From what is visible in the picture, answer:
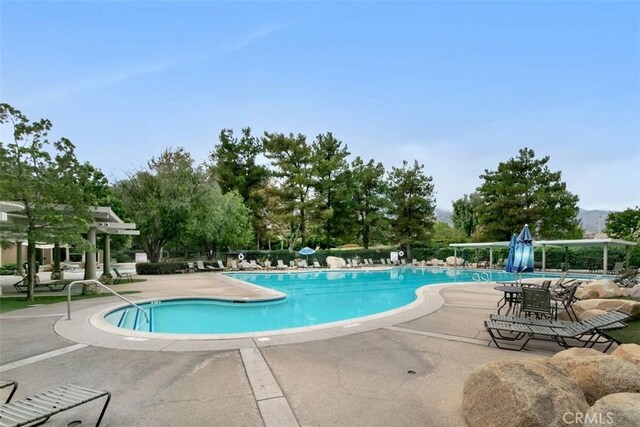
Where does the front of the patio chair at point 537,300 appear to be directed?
away from the camera

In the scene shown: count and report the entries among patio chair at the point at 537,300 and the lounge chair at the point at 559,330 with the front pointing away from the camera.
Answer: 1

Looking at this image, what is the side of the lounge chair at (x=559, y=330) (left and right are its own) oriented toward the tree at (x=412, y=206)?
right

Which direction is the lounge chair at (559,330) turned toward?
to the viewer's left

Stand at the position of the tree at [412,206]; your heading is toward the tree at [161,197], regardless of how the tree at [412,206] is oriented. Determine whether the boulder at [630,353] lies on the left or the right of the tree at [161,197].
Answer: left

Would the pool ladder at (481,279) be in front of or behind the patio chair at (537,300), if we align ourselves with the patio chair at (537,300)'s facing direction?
in front

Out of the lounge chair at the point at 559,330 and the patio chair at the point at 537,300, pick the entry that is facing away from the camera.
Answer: the patio chair
